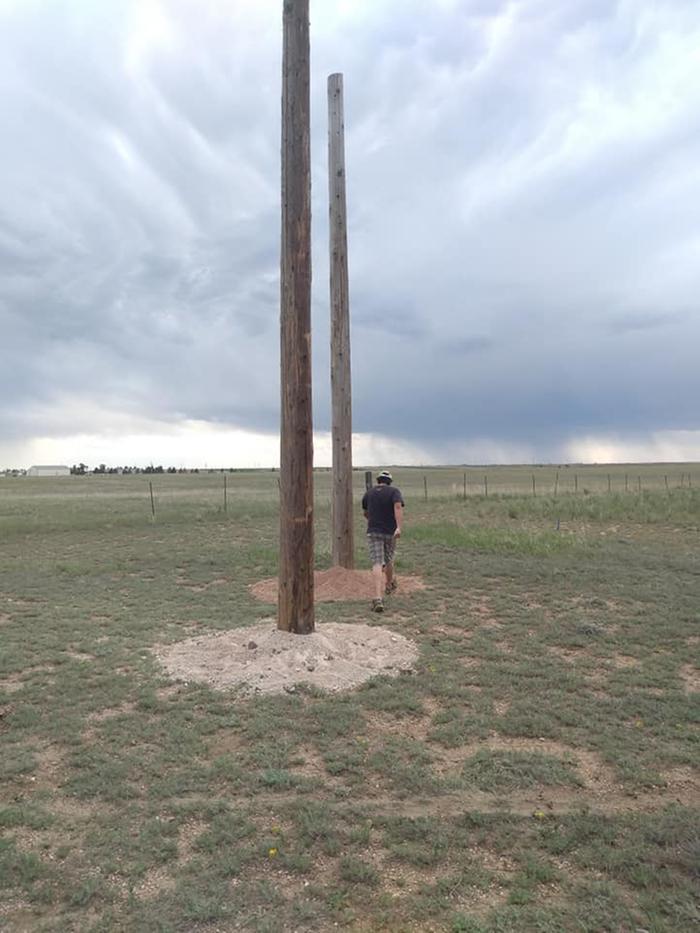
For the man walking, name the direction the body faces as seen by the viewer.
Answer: away from the camera

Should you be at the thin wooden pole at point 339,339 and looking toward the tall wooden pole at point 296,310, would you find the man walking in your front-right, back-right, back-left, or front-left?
front-left

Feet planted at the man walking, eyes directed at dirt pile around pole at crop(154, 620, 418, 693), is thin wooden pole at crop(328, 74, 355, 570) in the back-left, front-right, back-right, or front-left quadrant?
back-right

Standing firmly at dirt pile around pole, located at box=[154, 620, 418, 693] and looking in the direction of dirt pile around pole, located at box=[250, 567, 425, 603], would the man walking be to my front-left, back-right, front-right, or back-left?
front-right

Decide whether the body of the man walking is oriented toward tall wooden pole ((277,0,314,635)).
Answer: no

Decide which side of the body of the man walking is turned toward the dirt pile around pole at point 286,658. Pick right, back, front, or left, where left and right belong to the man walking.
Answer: back

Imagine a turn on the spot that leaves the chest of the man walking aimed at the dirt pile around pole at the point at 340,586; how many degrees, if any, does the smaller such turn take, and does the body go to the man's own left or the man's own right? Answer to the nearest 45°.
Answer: approximately 45° to the man's own left
